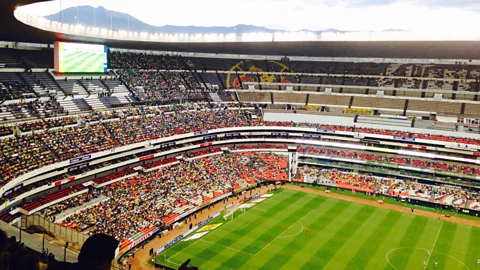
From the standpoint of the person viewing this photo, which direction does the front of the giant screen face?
facing the viewer and to the right of the viewer

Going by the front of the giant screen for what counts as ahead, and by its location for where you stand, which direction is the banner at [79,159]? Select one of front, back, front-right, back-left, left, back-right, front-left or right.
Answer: front-right

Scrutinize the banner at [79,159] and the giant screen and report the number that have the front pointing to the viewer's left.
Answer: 0

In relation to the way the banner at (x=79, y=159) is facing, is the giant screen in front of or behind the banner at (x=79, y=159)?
behind
